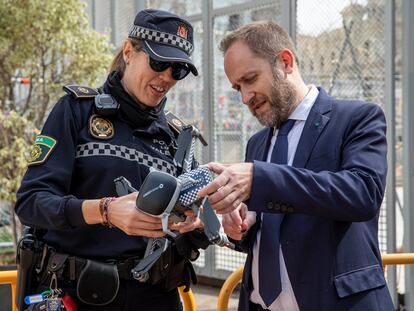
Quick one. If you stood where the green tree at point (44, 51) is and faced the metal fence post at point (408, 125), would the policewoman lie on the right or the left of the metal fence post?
right

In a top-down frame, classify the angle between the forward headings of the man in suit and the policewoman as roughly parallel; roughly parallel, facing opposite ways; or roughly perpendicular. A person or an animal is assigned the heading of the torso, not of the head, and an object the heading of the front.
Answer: roughly perpendicular

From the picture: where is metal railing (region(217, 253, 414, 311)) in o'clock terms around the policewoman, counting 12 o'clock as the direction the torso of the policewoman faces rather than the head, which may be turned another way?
The metal railing is roughly at 9 o'clock from the policewoman.

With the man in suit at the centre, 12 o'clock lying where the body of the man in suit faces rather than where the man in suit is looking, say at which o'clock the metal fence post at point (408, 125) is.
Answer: The metal fence post is roughly at 5 o'clock from the man in suit.

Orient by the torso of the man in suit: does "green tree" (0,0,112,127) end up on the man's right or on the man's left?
on the man's right

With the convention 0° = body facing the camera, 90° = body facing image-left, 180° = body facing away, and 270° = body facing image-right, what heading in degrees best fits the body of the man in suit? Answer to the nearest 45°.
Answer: approximately 45°

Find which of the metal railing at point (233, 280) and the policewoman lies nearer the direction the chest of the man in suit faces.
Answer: the policewoman

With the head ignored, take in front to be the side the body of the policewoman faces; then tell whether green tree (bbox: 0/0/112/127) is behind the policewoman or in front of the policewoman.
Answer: behind
